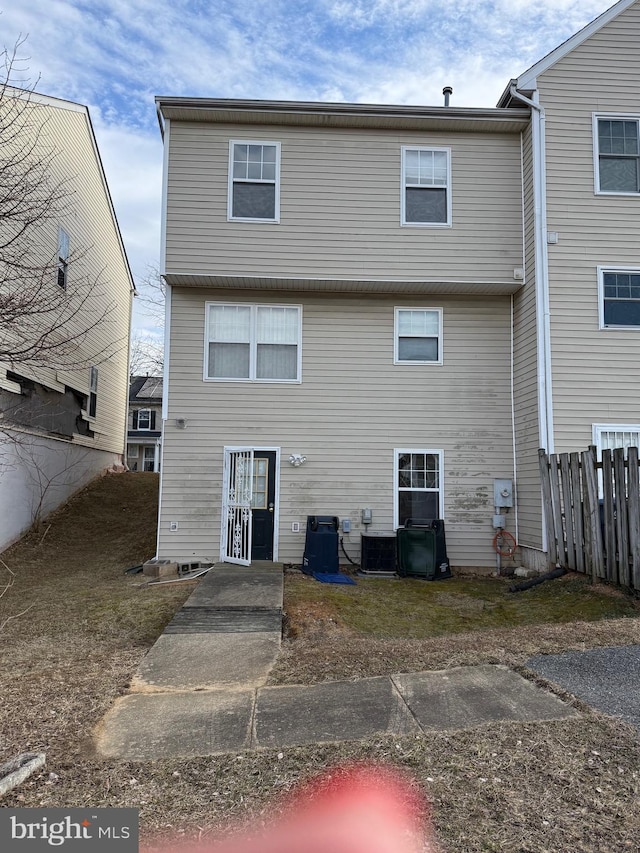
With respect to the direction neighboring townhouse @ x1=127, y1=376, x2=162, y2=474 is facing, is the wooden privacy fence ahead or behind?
ahead

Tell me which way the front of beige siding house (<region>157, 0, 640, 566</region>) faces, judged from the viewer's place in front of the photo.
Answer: facing away from the viewer

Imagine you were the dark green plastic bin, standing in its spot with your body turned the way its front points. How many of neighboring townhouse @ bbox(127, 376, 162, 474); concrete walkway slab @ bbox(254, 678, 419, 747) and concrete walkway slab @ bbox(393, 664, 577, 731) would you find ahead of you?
2

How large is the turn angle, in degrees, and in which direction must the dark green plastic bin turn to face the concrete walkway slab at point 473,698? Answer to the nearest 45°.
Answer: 0° — it already faces it

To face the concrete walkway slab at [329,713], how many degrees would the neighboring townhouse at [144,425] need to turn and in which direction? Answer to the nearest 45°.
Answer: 0° — it already faces it

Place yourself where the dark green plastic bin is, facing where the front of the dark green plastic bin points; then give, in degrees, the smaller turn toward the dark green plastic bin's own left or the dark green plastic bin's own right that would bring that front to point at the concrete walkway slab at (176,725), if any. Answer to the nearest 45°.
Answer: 0° — it already faces it

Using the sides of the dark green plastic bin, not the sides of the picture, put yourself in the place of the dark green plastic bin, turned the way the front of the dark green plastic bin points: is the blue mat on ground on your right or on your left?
on your right

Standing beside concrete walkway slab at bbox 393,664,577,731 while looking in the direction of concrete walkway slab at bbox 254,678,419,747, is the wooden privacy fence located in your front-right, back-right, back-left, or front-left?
back-right

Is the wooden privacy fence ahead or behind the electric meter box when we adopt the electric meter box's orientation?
ahead

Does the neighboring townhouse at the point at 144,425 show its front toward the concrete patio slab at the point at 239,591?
yes

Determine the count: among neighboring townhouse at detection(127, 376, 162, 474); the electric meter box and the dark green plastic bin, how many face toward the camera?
3

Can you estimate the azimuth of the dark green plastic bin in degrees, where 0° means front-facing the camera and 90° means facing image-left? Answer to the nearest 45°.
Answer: approximately 0°

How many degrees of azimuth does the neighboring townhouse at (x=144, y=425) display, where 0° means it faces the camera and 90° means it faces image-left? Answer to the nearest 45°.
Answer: approximately 0°
